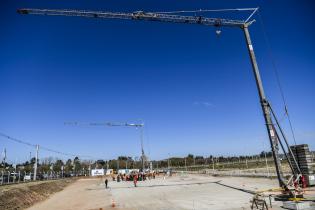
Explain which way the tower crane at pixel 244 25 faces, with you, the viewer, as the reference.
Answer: facing to the left of the viewer
